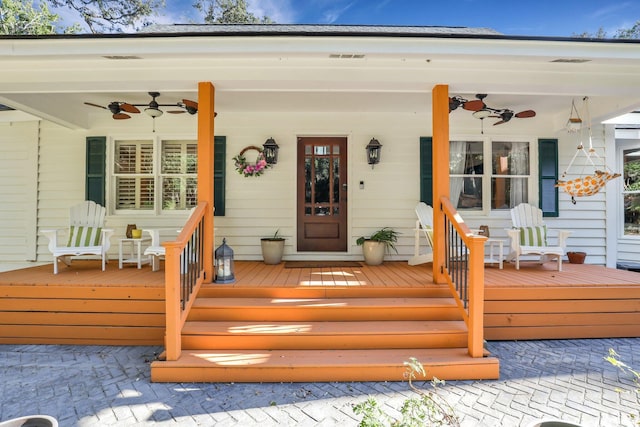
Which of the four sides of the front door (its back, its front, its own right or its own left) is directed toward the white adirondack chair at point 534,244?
left

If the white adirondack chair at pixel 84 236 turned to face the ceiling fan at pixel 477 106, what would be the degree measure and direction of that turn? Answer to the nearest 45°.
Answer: approximately 45° to its left

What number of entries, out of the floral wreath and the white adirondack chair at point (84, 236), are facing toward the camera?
2

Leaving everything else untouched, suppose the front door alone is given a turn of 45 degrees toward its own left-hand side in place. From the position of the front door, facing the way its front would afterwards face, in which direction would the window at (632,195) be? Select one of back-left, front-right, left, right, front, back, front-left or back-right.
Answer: front-left

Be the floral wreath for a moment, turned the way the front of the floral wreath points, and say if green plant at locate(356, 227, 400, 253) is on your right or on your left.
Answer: on your left

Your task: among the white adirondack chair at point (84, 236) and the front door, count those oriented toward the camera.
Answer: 2

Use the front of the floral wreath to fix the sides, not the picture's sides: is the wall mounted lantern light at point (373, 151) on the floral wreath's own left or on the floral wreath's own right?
on the floral wreath's own left

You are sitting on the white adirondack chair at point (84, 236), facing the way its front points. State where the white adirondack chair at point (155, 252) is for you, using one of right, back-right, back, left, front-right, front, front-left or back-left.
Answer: front-left

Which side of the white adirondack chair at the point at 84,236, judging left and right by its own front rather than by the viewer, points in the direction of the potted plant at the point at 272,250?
left
